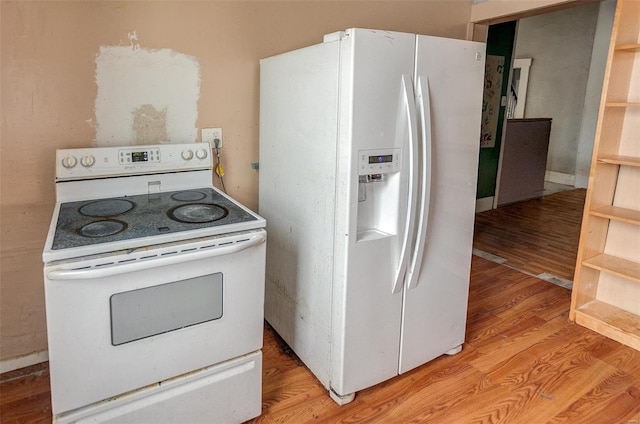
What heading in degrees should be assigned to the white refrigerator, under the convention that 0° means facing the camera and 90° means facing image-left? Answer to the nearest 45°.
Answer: approximately 315°

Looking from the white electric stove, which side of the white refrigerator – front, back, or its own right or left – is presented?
right
